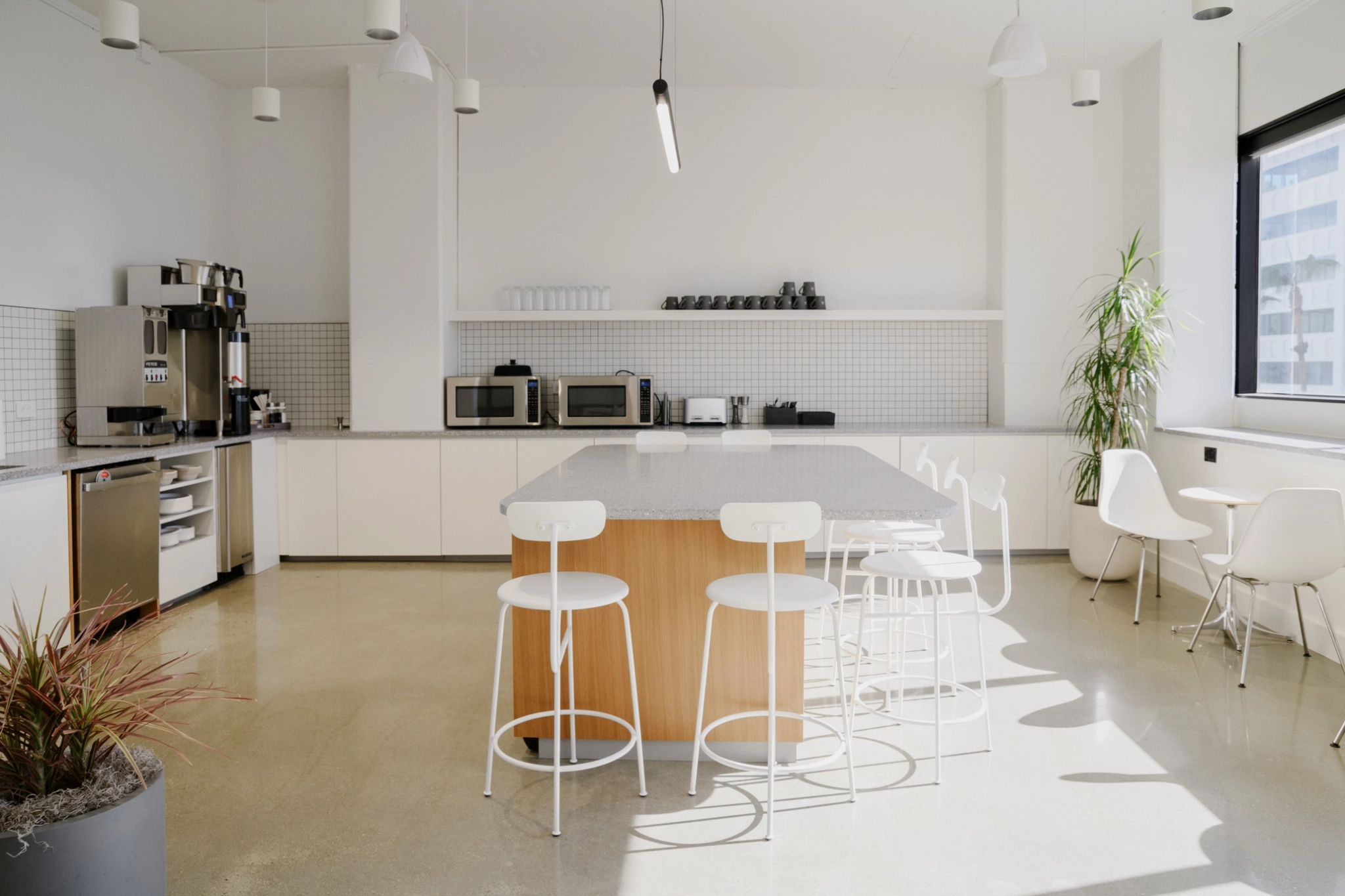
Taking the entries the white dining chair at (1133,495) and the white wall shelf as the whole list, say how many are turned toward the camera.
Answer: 1

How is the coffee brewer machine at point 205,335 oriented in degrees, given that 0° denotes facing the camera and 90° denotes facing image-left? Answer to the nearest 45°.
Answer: approximately 315°

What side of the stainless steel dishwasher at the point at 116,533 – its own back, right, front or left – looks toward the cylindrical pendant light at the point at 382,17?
front

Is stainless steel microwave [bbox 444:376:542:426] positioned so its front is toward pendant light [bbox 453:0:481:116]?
yes

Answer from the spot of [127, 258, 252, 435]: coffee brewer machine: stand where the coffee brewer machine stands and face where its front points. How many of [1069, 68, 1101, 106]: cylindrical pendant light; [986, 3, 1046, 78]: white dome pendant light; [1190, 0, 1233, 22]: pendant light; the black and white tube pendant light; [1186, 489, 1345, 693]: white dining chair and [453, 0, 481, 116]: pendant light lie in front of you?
6

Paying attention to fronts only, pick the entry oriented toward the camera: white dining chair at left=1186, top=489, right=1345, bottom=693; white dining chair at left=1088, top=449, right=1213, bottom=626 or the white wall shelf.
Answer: the white wall shelf

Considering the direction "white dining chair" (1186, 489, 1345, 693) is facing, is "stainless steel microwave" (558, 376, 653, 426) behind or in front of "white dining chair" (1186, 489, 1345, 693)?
in front

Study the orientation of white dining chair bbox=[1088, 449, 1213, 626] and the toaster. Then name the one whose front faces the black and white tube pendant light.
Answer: the toaster

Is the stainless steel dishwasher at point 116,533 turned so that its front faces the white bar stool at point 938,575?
yes

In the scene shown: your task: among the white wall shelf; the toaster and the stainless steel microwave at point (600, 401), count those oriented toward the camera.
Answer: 3

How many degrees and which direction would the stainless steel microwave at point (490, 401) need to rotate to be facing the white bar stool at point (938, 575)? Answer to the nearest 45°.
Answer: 0° — it already faces it

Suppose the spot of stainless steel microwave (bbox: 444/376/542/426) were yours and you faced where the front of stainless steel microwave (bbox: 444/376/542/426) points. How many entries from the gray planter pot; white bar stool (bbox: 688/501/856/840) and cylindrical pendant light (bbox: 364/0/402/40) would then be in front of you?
3

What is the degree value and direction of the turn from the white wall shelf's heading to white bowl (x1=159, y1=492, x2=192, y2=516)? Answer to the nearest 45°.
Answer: approximately 45° to its right

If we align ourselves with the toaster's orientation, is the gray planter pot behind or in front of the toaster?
in front

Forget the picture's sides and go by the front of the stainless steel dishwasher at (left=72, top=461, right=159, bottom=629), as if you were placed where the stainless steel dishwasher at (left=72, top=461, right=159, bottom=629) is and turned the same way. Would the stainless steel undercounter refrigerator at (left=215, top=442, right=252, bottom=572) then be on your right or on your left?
on your left
